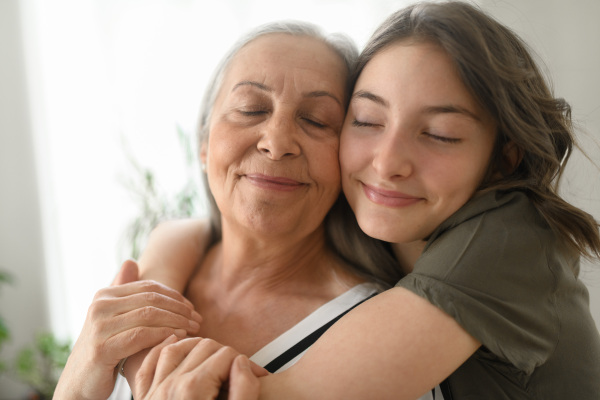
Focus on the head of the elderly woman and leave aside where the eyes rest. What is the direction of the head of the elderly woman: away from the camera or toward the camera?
toward the camera

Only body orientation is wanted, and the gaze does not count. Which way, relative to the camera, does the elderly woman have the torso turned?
toward the camera

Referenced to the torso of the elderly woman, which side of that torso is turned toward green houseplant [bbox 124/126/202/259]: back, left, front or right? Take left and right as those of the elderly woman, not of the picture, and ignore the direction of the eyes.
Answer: back
